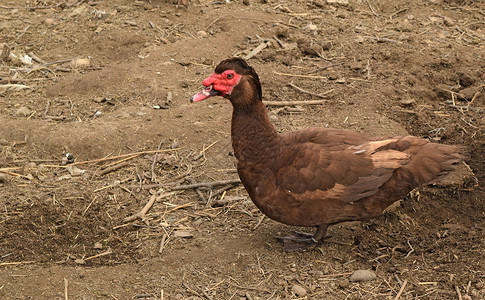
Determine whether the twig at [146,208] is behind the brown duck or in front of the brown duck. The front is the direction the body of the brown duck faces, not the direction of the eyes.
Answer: in front

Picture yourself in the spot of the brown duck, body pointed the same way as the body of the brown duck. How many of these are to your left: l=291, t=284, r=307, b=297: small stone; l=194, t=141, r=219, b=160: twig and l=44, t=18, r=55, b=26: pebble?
1

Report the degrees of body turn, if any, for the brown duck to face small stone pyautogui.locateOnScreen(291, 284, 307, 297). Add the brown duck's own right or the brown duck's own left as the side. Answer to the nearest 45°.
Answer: approximately 90° to the brown duck's own left

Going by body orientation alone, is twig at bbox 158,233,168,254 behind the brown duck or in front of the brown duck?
in front

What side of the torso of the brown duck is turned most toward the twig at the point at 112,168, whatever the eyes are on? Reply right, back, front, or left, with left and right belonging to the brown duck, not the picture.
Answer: front

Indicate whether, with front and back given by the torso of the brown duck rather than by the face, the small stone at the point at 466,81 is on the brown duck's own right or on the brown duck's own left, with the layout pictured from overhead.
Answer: on the brown duck's own right

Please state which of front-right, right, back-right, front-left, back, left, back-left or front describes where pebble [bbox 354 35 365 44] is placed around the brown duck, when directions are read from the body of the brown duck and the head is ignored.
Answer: right

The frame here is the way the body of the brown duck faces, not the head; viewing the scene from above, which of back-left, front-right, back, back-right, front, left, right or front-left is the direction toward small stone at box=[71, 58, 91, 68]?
front-right

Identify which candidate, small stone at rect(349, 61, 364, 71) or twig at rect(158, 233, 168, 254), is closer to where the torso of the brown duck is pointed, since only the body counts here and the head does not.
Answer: the twig

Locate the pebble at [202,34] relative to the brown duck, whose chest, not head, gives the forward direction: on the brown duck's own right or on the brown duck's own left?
on the brown duck's own right

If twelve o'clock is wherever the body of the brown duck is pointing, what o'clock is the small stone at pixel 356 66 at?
The small stone is roughly at 3 o'clock from the brown duck.

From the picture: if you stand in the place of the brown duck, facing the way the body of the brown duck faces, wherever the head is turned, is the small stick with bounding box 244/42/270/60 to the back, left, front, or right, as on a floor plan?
right

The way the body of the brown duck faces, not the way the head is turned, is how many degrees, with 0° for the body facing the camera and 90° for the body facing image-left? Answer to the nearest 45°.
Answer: approximately 90°
